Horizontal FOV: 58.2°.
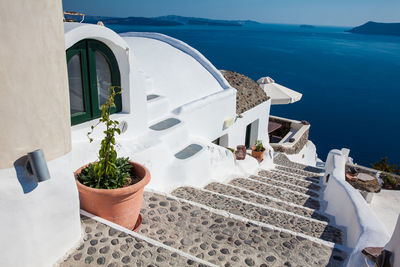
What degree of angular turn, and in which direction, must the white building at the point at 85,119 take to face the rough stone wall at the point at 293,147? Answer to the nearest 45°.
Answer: approximately 90° to its left

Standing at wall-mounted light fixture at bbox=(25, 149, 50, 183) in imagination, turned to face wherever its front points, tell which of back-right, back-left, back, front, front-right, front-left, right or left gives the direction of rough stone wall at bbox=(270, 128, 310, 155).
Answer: left

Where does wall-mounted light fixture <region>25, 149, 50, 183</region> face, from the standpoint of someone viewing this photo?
facing the viewer and to the right of the viewer

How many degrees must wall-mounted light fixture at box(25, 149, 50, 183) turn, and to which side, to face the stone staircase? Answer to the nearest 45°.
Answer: approximately 45° to its left

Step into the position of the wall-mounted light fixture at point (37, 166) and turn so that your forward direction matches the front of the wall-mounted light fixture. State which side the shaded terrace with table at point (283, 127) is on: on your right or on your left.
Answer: on your left

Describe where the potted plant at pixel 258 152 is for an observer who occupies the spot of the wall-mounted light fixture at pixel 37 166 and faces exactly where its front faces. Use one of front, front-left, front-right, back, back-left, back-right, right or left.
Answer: left
